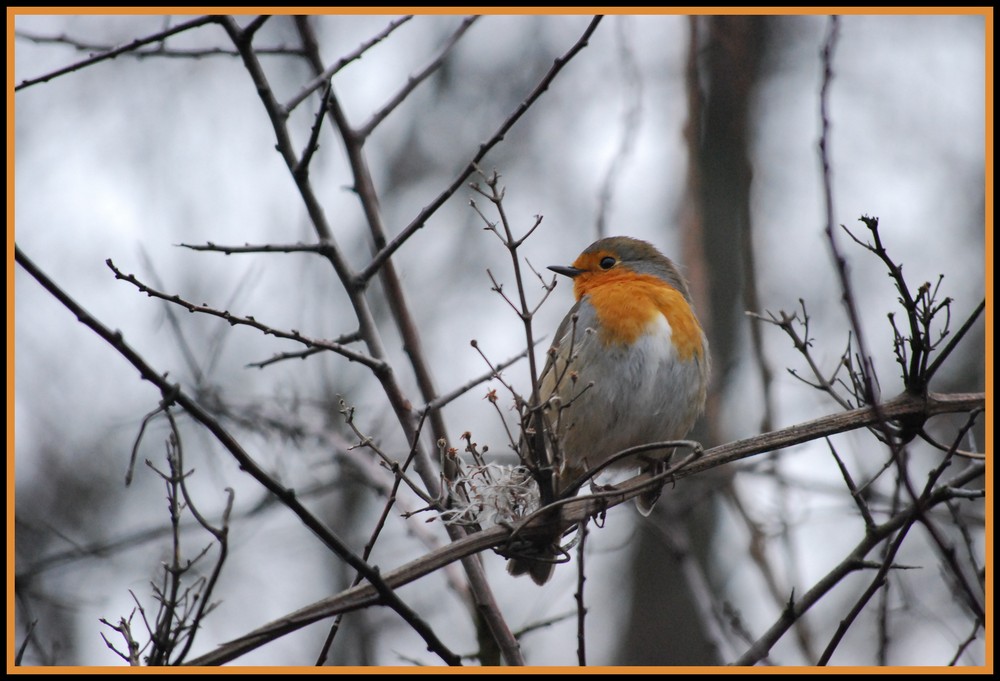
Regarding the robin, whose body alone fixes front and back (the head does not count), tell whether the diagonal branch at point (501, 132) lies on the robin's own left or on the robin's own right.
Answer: on the robin's own right
